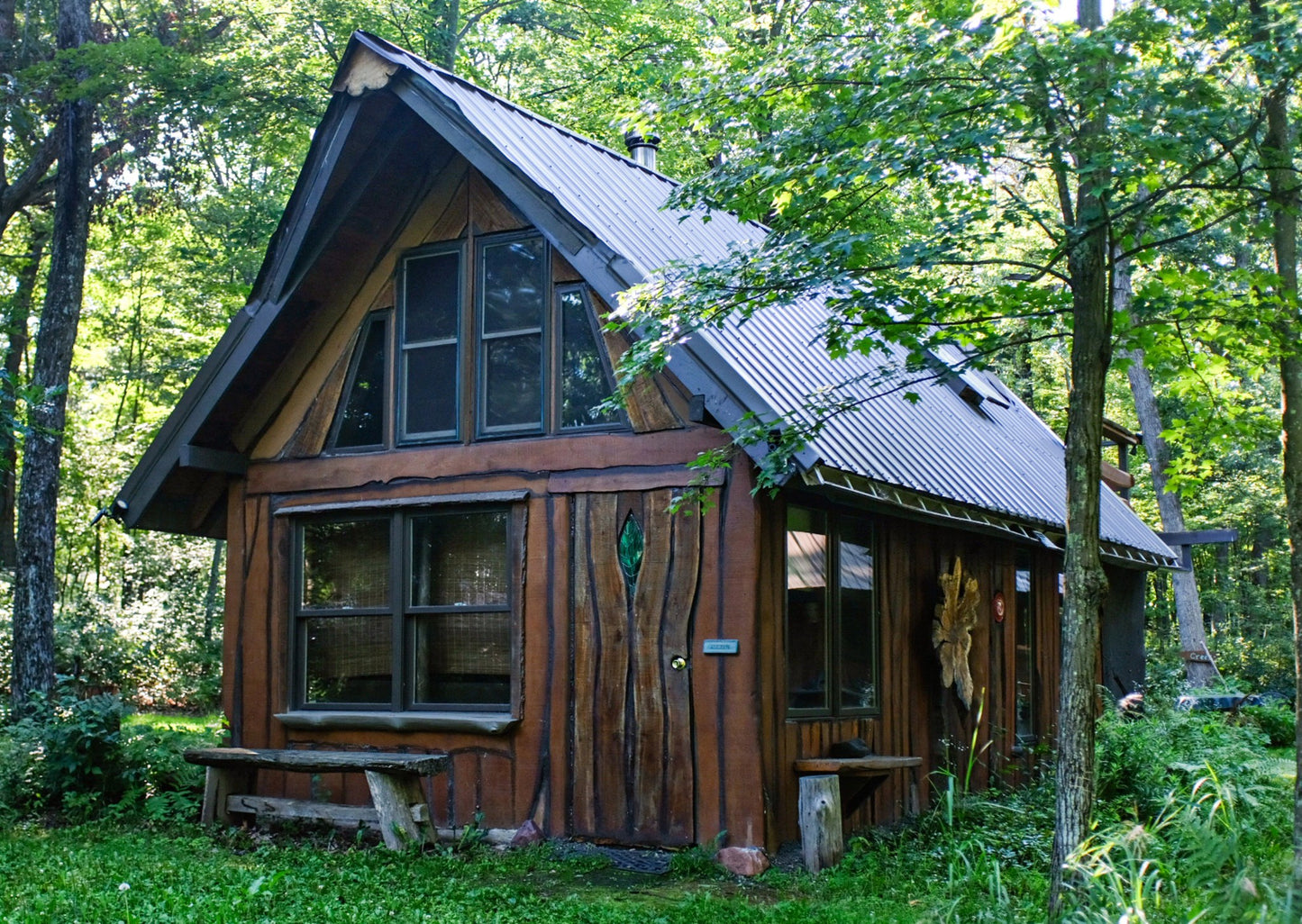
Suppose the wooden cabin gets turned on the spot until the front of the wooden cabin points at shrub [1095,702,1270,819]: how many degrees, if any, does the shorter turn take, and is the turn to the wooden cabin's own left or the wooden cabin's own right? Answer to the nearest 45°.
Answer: approximately 135° to the wooden cabin's own left

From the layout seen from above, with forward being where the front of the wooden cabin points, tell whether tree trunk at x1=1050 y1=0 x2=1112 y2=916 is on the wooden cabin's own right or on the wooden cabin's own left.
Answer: on the wooden cabin's own left

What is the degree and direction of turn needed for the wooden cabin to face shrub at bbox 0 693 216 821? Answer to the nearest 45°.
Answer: approximately 45° to its right

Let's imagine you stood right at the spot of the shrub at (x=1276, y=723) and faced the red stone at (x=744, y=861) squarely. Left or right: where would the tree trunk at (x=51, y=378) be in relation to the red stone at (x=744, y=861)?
right

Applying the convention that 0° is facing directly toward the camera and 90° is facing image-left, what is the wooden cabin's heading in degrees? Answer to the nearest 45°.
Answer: approximately 45°

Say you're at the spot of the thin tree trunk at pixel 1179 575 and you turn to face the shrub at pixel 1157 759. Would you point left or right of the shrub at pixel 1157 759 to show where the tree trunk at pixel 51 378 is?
right

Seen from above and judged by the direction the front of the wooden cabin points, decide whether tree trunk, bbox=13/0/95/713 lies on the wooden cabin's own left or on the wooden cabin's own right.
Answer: on the wooden cabin's own right

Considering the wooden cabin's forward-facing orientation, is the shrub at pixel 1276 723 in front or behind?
behind

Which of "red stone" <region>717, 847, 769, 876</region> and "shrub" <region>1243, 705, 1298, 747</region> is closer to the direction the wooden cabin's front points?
the red stone

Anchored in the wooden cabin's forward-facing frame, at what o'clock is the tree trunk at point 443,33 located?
The tree trunk is roughly at 4 o'clock from the wooden cabin.
